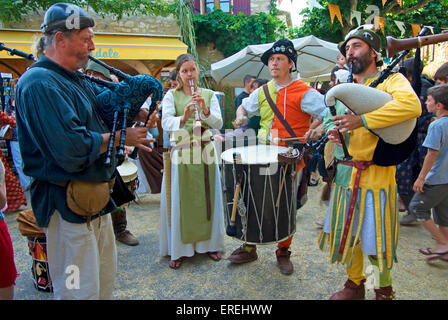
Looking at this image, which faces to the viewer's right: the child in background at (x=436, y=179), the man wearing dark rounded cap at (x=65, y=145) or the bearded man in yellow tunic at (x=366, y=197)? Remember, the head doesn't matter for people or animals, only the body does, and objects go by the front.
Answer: the man wearing dark rounded cap

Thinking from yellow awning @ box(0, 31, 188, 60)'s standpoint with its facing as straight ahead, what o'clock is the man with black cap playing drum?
The man with black cap playing drum is roughly at 12 o'clock from the yellow awning.

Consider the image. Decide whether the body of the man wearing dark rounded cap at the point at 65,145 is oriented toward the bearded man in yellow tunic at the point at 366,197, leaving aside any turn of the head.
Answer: yes

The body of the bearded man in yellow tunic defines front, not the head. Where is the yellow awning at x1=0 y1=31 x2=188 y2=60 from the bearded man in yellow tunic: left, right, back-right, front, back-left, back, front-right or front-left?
right

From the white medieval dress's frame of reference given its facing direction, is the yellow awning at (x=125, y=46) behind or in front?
behind

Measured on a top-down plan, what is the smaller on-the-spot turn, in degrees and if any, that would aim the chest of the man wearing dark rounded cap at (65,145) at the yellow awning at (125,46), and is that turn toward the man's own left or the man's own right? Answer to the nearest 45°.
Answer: approximately 90° to the man's own left

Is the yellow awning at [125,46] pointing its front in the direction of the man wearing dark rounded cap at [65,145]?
yes

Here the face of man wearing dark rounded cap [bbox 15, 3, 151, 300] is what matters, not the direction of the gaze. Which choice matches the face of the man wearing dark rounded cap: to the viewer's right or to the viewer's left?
to the viewer's right

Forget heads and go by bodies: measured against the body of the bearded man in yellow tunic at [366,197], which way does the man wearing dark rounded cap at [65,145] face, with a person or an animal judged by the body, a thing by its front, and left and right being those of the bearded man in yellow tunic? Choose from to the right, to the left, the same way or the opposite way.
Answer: the opposite way

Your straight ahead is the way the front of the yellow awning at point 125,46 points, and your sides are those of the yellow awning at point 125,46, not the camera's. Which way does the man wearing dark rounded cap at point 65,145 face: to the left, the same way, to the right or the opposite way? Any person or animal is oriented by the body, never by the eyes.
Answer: to the left

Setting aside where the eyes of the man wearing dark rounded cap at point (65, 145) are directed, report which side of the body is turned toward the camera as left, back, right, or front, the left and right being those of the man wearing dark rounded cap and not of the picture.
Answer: right

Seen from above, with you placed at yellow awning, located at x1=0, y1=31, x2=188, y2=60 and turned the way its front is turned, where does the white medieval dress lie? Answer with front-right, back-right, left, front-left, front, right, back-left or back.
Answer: front

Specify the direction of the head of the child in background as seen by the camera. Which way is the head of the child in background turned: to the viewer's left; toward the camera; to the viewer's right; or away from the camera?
to the viewer's left

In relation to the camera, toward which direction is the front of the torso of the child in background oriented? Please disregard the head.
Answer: to the viewer's left

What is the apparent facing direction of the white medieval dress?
toward the camera

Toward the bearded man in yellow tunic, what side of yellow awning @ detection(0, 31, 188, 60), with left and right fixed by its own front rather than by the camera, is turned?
front

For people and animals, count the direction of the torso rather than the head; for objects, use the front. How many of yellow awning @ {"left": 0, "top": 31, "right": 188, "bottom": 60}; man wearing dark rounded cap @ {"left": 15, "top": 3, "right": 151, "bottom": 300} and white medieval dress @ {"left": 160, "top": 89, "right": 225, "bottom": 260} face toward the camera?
2

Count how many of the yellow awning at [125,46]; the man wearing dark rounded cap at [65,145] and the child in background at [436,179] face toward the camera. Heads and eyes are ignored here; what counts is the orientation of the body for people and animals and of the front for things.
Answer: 1

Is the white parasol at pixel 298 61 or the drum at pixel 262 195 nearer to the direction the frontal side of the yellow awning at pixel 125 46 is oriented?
the drum

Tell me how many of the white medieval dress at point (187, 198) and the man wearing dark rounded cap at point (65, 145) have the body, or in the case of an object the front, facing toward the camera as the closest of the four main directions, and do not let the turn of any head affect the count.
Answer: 1
